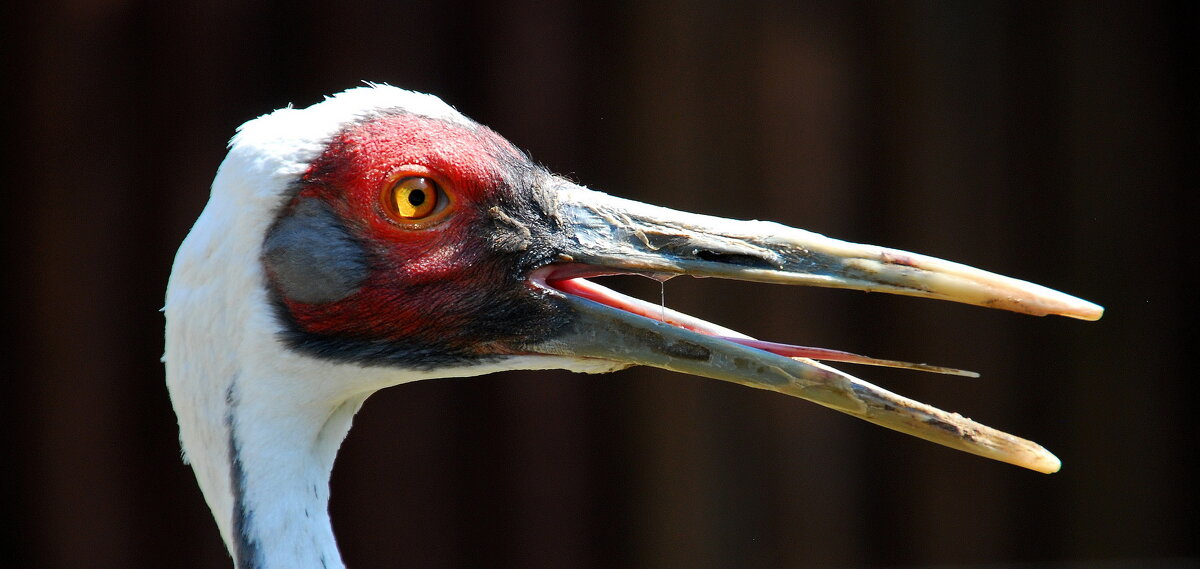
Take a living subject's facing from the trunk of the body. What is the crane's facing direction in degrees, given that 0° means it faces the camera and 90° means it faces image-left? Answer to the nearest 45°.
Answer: approximately 270°
